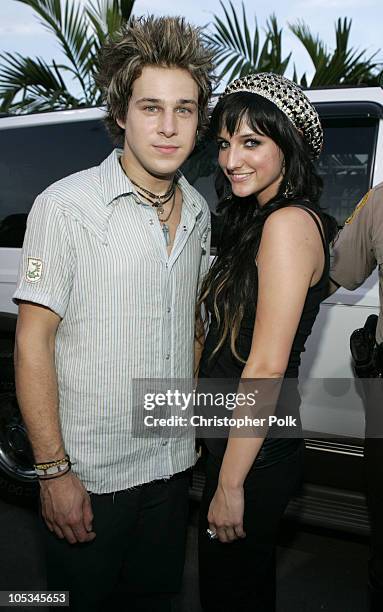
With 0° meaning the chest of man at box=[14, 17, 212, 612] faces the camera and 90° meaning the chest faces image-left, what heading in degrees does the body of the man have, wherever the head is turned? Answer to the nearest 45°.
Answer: approximately 315°

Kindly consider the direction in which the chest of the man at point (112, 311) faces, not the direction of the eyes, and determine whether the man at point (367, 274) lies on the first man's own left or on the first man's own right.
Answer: on the first man's own left

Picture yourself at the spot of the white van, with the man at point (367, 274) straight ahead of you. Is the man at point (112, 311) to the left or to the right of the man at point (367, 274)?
right
